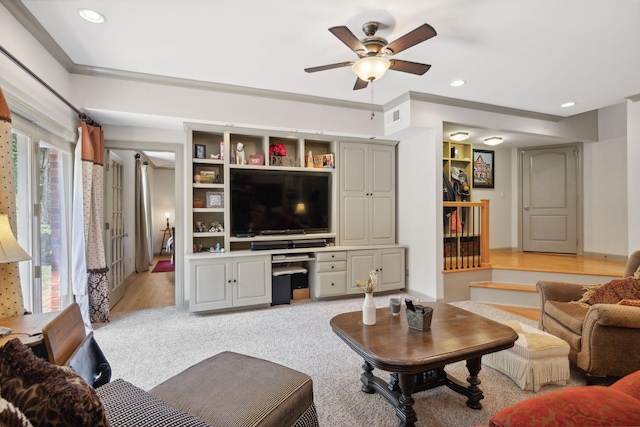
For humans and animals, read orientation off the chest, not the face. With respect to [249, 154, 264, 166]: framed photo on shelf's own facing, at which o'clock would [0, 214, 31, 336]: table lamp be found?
The table lamp is roughly at 1 o'clock from the framed photo on shelf.

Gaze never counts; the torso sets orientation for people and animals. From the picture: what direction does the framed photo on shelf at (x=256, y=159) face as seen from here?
toward the camera

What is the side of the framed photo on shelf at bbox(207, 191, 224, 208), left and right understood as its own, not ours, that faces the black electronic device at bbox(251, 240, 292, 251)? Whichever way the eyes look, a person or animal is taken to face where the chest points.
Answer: left

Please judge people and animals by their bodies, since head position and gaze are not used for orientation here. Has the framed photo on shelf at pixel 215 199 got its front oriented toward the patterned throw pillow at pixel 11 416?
yes

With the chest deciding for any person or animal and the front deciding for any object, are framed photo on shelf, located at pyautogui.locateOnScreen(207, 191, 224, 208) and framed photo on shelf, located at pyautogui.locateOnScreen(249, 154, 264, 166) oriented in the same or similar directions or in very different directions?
same or similar directions

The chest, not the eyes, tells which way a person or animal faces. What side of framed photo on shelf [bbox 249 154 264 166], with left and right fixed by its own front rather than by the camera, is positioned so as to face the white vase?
front

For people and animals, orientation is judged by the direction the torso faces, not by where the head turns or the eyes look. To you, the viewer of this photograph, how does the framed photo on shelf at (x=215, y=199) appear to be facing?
facing the viewer

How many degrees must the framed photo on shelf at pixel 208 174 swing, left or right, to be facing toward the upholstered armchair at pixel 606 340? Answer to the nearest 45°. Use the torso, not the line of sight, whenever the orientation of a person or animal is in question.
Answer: approximately 45° to its left

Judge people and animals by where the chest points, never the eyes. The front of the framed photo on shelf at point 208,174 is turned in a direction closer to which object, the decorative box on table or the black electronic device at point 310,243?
the decorative box on table

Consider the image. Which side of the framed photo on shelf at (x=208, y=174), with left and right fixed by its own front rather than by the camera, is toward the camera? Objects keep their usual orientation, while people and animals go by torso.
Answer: front

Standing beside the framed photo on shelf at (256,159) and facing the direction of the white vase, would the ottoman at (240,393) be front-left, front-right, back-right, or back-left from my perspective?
front-right

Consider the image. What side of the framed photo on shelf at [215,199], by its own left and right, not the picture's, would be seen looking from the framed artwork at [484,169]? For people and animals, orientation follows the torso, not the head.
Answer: left

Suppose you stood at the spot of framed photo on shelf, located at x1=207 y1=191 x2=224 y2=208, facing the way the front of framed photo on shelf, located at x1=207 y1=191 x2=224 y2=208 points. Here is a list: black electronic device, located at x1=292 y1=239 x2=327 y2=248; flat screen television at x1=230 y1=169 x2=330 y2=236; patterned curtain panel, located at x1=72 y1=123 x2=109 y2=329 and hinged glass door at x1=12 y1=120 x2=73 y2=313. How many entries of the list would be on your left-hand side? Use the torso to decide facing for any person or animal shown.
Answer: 2

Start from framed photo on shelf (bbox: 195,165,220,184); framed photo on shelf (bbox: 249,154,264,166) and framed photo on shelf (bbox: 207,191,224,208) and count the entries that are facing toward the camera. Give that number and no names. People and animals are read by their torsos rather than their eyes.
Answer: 3
